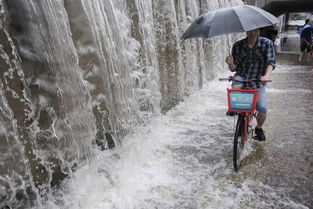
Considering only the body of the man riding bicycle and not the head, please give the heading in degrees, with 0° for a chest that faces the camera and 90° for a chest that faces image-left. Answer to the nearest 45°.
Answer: approximately 0°
